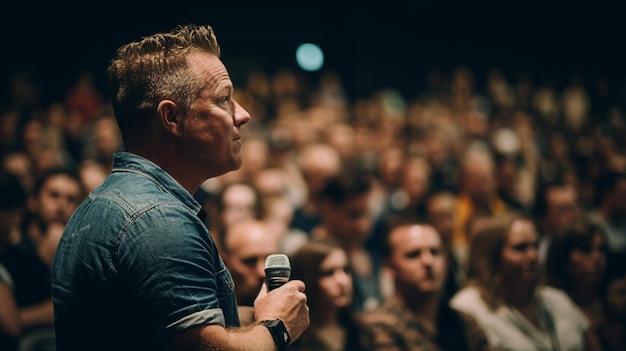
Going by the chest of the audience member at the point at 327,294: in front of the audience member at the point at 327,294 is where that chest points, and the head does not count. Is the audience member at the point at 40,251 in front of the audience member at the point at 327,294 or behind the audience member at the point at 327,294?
behind

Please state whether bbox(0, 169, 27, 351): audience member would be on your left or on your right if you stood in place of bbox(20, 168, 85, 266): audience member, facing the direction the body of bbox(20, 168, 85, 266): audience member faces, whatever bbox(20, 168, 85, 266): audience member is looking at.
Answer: on your right

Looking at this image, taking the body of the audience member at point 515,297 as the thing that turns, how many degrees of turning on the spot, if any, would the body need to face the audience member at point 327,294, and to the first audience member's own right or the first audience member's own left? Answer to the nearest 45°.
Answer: approximately 90° to the first audience member's own right

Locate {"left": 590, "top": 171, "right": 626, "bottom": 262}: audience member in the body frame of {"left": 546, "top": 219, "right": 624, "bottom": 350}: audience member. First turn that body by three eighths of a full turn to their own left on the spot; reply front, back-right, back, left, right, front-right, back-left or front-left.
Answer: front

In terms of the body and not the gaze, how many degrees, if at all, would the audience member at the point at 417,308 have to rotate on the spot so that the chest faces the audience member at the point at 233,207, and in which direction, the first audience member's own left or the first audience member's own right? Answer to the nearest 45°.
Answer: approximately 180°
